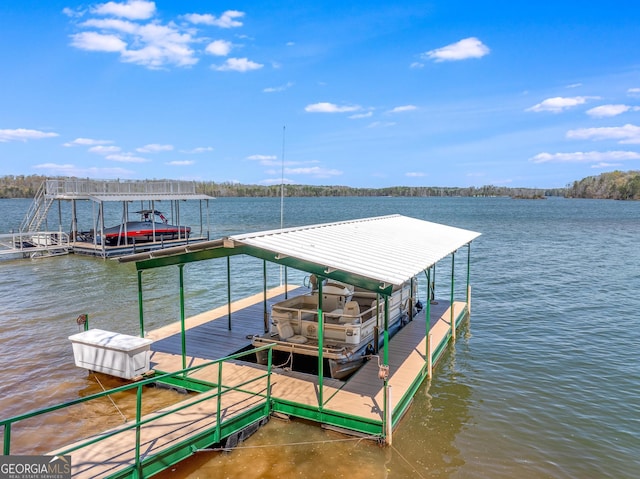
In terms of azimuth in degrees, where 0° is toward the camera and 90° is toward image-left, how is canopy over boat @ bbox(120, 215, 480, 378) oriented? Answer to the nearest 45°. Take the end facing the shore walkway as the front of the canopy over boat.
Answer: approximately 45°

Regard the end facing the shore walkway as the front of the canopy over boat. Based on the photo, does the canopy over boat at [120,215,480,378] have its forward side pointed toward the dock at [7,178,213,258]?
no
